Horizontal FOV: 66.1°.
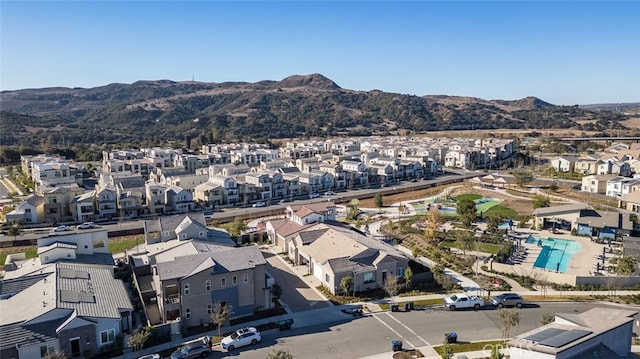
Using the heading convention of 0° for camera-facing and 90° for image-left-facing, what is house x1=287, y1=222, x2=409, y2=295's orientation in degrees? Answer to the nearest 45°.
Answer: approximately 315°

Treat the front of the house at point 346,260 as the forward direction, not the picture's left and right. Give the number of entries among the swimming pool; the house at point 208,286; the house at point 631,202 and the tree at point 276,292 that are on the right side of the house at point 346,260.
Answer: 2

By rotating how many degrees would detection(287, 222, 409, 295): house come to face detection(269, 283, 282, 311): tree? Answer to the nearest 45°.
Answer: approximately 90° to its right

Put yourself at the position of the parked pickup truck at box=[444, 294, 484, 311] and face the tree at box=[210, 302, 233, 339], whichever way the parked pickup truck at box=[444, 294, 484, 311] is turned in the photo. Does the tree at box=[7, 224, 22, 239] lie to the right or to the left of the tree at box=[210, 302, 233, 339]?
right

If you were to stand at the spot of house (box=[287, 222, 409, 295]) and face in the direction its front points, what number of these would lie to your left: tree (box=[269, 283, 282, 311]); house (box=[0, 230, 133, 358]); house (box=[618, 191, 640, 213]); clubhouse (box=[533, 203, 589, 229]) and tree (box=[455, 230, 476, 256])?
3

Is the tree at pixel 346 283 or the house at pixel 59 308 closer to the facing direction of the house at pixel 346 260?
the tree

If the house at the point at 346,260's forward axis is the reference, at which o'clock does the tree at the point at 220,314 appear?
The tree is roughly at 3 o'clock from the house.

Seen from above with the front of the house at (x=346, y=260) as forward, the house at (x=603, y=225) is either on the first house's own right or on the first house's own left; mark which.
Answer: on the first house's own left

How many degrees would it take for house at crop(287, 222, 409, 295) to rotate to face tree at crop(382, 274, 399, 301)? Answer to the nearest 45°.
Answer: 0° — it already faces it

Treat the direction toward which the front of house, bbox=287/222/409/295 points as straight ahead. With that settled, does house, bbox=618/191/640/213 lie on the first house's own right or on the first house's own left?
on the first house's own left

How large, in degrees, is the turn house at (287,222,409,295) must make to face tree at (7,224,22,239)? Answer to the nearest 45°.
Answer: approximately 135° to its right

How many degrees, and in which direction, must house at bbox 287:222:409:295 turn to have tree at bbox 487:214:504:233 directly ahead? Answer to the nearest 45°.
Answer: approximately 90° to its left

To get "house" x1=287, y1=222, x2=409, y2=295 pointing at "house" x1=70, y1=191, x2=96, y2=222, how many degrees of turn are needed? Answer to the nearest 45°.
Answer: approximately 180°

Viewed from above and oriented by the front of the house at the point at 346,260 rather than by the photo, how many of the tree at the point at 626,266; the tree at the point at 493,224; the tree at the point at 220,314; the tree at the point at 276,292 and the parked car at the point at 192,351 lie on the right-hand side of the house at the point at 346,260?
3
